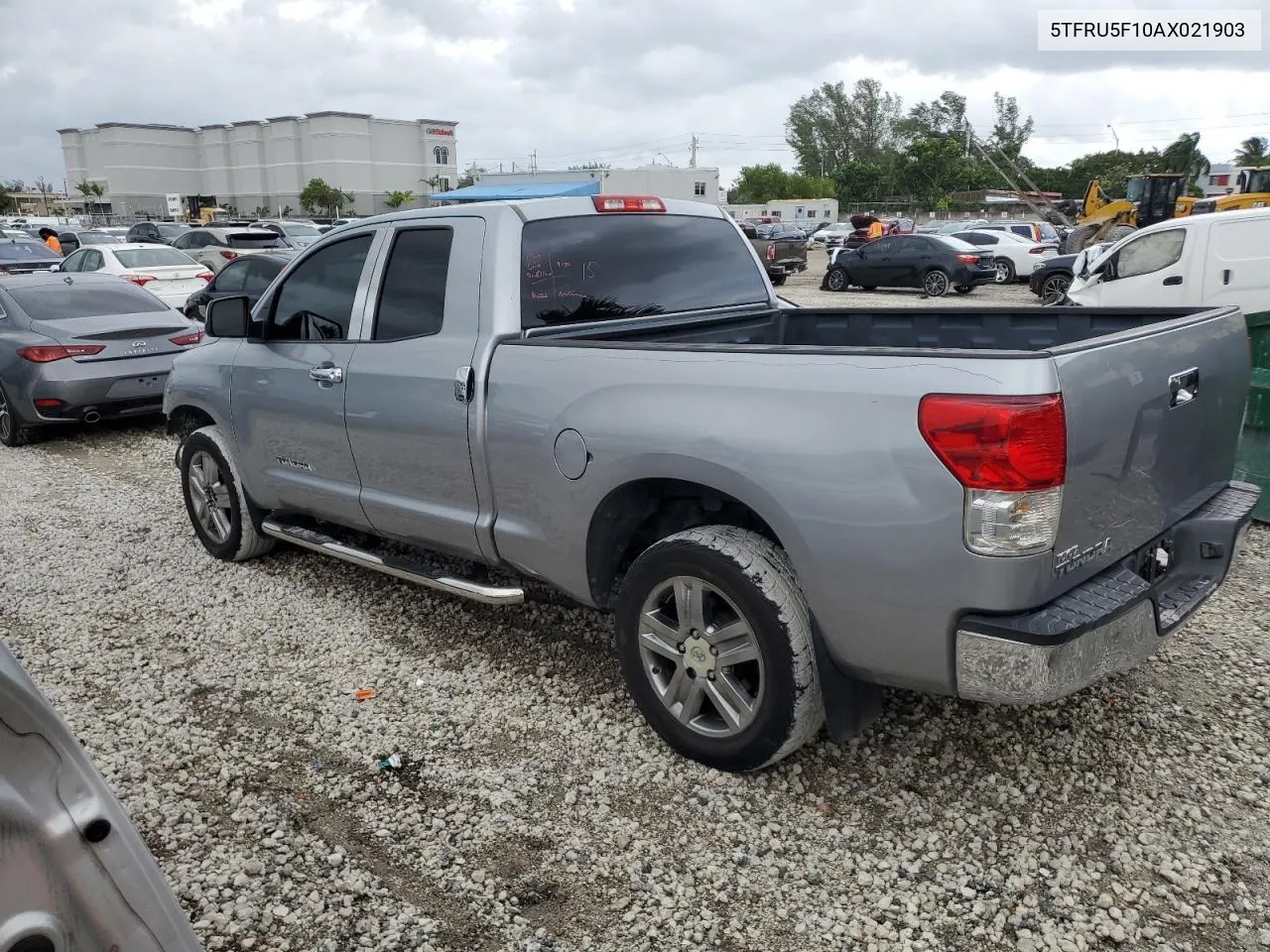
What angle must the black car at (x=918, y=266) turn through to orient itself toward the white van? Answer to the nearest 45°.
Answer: approximately 135° to its left

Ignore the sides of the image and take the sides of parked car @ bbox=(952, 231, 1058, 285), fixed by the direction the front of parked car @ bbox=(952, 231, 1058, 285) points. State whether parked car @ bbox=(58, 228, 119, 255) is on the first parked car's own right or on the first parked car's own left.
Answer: on the first parked car's own left

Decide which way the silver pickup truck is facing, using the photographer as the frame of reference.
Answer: facing away from the viewer and to the left of the viewer

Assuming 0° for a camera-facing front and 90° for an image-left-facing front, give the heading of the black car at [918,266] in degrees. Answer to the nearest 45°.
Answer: approximately 135°

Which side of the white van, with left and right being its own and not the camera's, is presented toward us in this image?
left

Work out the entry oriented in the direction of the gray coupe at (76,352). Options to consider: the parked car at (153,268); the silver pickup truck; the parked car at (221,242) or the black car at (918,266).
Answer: the silver pickup truck

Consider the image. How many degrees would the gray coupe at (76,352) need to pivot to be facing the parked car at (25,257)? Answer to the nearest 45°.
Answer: approximately 45° to its right

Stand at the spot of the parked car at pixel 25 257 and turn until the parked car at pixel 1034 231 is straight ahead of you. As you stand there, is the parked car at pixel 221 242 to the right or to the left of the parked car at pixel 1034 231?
left
